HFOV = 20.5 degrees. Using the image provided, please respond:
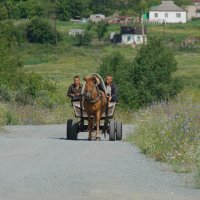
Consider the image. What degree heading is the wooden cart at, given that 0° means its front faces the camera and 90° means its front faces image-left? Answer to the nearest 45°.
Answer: approximately 0°

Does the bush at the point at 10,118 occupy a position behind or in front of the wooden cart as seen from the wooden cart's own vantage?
behind

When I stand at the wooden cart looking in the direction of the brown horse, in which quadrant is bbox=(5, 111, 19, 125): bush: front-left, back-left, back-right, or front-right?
back-right
